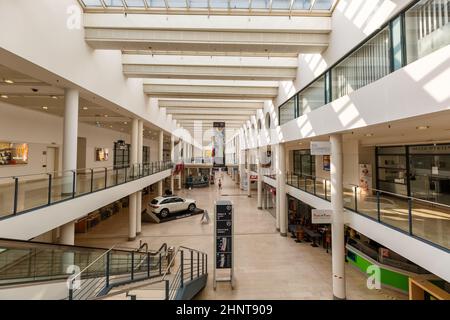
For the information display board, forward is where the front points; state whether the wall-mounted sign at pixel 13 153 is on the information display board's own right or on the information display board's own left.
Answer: on the information display board's own right

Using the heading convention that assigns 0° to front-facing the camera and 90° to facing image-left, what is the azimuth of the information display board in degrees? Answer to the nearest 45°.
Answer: approximately 0°

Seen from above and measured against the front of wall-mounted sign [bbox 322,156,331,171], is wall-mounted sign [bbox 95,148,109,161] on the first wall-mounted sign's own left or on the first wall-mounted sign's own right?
on the first wall-mounted sign's own right
